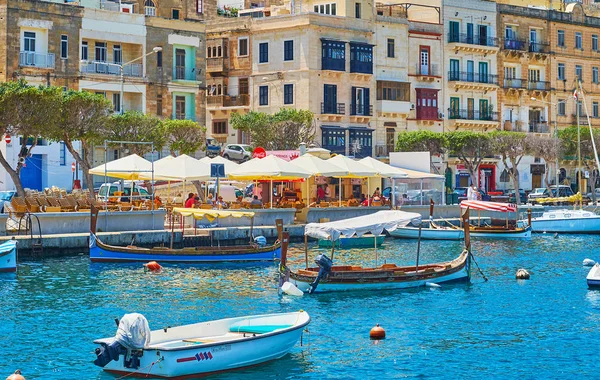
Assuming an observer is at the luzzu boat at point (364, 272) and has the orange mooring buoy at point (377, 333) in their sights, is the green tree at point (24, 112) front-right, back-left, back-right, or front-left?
back-right

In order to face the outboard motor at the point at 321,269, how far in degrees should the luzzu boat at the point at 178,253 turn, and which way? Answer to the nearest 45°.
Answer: approximately 135° to its left

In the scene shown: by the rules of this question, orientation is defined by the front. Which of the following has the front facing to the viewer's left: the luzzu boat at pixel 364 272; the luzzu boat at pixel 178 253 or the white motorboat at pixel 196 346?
the luzzu boat at pixel 178 253

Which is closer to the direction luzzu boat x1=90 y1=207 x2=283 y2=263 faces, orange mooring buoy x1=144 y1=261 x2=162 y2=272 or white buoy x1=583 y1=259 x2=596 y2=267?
the orange mooring buoy

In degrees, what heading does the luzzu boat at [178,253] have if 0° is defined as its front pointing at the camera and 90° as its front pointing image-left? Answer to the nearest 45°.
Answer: approximately 90°

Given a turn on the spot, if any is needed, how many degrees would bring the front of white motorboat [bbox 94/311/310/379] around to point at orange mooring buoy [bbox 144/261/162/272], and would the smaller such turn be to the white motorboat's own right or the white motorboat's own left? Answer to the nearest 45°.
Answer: approximately 45° to the white motorboat's own left

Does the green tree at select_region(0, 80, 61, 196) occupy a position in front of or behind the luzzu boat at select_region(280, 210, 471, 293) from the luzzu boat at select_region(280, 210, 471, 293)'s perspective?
behind

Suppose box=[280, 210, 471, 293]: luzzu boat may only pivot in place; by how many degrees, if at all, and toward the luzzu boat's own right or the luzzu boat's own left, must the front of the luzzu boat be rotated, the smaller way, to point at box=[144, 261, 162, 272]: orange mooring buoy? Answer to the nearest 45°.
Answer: approximately 180°

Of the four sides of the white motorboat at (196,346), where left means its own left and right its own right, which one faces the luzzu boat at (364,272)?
front

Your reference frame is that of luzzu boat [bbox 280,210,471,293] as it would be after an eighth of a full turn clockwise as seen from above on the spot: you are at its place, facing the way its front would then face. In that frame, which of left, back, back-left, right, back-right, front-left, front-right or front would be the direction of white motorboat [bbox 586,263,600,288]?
front-left

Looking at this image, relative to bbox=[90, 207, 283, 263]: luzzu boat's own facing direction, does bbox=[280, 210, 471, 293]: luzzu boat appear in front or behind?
behind

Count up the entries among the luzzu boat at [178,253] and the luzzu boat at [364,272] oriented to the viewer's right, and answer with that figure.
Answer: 1

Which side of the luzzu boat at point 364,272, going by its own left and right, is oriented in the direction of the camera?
right

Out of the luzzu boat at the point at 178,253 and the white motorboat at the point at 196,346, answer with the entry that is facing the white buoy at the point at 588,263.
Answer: the white motorboat

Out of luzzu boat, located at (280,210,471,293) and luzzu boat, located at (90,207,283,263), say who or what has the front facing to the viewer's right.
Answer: luzzu boat, located at (280,210,471,293)

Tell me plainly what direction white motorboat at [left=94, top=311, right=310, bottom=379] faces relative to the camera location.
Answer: facing away from the viewer and to the right of the viewer

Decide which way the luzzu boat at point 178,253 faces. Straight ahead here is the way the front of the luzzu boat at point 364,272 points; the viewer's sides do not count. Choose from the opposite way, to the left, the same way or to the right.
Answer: the opposite way
